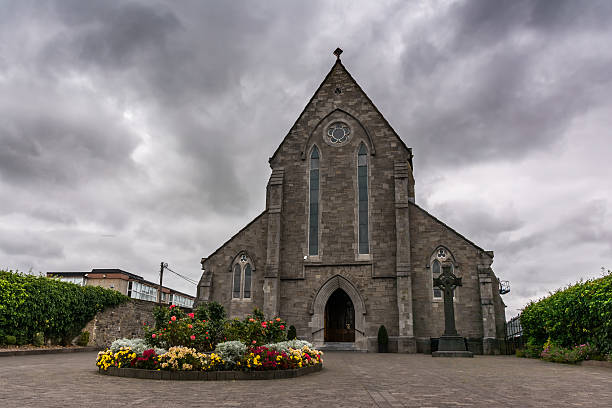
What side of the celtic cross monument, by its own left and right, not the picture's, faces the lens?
front

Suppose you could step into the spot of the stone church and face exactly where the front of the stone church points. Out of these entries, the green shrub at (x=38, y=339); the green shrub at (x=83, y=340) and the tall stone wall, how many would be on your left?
0

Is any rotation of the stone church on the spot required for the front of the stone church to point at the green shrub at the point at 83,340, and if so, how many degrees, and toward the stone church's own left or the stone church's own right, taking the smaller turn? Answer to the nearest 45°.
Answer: approximately 90° to the stone church's own right

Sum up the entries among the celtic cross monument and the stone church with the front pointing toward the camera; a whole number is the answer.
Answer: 2

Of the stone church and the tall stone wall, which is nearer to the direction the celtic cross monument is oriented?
the tall stone wall

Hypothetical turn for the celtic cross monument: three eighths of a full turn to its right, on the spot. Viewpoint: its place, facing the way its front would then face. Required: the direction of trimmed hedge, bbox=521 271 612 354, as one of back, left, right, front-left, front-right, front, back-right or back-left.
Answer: back

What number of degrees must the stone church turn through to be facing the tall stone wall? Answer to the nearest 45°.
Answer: approximately 90° to its right

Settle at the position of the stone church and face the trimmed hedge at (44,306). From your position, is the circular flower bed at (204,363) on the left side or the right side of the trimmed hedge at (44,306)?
left

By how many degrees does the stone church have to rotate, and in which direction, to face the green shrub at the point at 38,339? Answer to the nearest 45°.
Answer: approximately 45° to its right

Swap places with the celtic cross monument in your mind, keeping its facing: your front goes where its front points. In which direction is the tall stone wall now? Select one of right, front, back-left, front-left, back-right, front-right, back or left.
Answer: right

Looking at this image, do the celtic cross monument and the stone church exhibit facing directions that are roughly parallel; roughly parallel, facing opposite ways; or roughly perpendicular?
roughly parallel

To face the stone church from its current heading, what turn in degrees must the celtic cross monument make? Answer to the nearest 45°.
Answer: approximately 135° to its right

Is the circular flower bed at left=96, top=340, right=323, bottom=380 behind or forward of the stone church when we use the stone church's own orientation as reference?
forward

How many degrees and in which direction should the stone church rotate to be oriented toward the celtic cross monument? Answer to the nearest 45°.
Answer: approximately 45° to its left

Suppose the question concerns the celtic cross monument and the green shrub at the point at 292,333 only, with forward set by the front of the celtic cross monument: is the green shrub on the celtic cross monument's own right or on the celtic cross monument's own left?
on the celtic cross monument's own right

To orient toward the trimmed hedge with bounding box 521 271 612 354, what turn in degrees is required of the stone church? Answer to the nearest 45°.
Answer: approximately 45° to its left

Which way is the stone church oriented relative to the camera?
toward the camera
